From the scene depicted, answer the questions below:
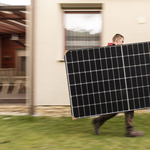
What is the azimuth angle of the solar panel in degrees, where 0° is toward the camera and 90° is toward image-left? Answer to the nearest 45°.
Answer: approximately 0°
